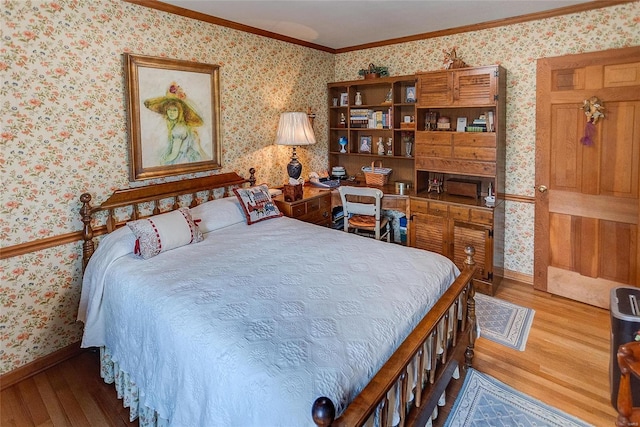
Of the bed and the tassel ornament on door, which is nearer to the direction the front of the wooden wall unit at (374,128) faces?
the bed

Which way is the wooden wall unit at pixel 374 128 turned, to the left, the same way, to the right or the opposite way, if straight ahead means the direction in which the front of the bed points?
to the right

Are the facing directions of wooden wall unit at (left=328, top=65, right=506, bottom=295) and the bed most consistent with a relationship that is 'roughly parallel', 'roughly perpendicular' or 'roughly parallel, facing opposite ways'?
roughly perpendicular

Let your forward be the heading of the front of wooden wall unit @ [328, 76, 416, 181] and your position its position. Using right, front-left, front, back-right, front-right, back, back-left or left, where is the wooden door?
left

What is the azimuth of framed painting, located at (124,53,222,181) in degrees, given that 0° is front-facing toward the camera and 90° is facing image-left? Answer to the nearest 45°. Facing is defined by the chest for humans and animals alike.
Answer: approximately 315°

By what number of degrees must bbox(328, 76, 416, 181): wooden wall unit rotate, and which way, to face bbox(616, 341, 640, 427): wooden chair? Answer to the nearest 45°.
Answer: approximately 45° to its left

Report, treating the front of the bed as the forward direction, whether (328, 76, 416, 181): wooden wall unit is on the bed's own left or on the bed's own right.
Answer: on the bed's own left

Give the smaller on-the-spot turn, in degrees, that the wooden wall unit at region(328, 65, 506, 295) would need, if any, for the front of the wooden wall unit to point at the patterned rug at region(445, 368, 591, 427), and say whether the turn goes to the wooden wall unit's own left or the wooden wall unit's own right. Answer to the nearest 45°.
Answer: approximately 45° to the wooden wall unit's own left

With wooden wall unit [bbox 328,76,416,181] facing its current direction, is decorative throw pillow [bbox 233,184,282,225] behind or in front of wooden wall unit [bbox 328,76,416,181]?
in front

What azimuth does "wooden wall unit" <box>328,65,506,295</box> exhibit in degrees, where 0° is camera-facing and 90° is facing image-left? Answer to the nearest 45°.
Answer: approximately 45°
